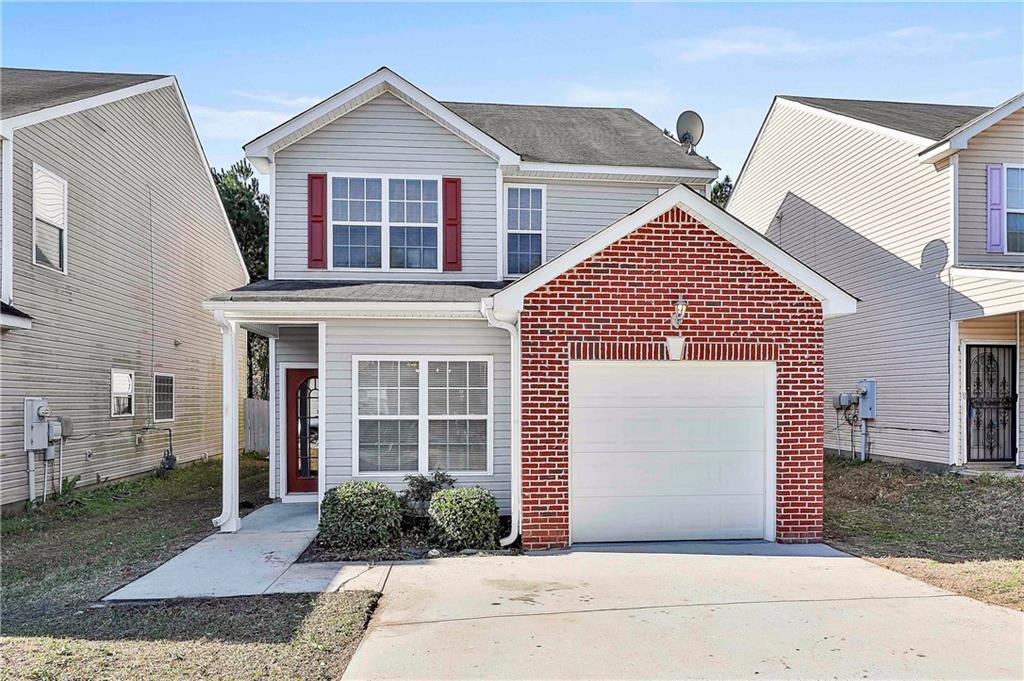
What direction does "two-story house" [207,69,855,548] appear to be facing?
toward the camera

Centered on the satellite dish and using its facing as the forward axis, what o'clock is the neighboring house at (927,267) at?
The neighboring house is roughly at 7 o'clock from the satellite dish.

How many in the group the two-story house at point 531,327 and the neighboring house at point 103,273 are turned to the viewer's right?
0

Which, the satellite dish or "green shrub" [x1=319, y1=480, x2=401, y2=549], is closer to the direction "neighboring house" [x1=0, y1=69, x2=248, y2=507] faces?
the green shrub

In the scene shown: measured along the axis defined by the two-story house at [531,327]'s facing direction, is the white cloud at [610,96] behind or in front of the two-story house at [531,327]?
behind

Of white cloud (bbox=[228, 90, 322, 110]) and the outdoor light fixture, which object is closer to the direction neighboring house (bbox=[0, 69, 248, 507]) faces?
the outdoor light fixture

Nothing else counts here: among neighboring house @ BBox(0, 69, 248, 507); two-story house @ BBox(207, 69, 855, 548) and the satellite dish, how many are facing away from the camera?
0

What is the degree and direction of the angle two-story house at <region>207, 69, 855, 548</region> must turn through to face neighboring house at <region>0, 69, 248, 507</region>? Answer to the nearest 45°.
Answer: approximately 135° to its right

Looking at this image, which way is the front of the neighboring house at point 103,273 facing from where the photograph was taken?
facing the viewer and to the left of the viewer

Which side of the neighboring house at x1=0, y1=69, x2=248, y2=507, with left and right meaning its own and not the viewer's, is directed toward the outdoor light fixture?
left
